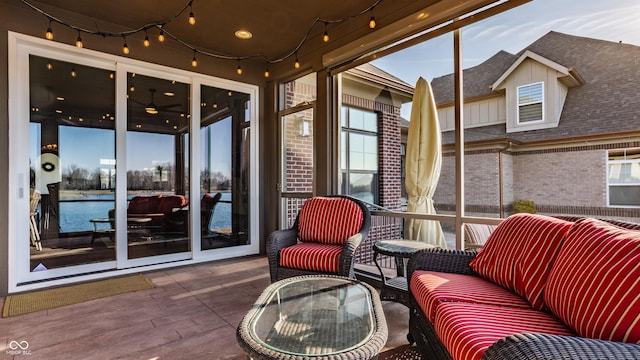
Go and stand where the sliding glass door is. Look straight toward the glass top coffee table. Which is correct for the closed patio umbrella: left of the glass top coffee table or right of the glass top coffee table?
left

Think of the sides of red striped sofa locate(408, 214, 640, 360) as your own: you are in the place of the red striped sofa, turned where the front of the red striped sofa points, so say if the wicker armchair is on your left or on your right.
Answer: on your right

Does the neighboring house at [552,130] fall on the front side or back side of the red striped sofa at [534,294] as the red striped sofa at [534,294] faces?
on the back side

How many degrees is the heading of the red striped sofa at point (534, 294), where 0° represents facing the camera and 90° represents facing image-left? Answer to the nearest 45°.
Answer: approximately 45°

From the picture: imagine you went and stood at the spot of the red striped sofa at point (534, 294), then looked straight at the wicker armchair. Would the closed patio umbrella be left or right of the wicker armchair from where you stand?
right

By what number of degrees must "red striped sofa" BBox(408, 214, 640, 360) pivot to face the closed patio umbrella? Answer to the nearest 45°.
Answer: approximately 90° to its right

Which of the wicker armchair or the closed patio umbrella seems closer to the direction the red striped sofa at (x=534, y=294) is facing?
the wicker armchair

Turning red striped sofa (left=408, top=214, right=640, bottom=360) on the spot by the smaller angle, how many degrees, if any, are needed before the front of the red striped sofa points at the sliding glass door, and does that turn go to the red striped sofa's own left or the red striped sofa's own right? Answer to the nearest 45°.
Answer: approximately 45° to the red striped sofa's own right
